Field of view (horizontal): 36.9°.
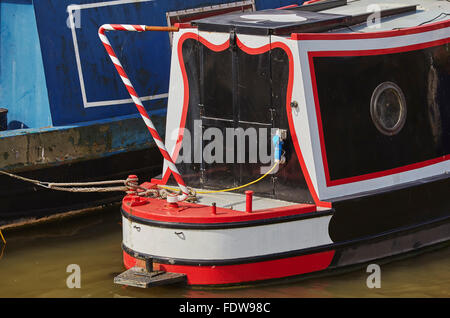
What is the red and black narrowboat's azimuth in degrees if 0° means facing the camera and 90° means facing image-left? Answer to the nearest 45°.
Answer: approximately 225°
